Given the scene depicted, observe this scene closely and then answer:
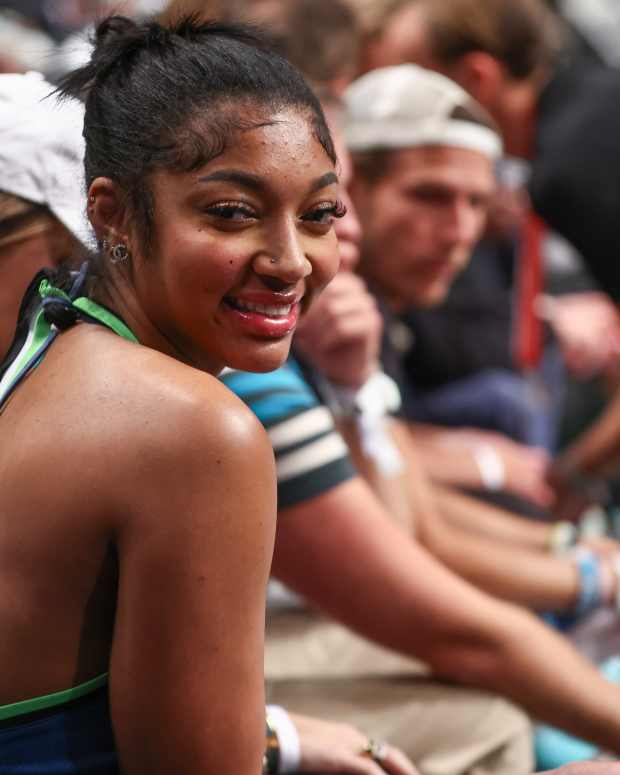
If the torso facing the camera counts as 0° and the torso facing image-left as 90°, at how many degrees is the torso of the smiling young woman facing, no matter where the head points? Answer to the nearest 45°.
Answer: approximately 225°

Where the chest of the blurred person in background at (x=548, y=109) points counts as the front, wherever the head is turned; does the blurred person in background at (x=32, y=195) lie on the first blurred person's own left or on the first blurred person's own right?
on the first blurred person's own left

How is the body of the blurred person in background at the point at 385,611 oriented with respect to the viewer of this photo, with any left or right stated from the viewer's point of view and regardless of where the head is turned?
facing to the right of the viewer

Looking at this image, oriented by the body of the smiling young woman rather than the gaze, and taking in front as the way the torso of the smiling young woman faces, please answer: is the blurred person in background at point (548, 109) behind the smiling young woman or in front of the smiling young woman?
in front

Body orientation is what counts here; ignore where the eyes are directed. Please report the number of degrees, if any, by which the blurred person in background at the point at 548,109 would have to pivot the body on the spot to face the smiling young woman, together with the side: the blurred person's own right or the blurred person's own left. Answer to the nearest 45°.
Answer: approximately 90° to the blurred person's own left

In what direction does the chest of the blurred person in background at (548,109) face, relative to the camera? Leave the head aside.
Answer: to the viewer's left
